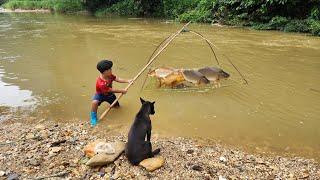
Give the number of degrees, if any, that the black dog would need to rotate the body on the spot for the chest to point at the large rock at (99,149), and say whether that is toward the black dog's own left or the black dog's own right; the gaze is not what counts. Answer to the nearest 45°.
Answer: approximately 90° to the black dog's own left

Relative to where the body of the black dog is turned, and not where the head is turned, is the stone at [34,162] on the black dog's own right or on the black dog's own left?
on the black dog's own left

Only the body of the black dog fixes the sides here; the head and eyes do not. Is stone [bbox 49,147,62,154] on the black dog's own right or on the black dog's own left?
on the black dog's own left

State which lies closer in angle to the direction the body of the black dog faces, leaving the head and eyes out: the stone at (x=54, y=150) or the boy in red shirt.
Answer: the boy in red shirt

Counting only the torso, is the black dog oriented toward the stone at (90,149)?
no

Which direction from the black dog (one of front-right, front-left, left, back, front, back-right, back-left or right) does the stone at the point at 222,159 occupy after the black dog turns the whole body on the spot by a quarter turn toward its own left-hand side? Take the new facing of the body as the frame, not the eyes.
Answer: back-right

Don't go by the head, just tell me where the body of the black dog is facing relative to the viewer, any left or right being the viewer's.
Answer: facing away from the viewer and to the right of the viewer

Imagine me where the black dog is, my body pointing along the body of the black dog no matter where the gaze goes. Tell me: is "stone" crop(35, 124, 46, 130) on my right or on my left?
on my left

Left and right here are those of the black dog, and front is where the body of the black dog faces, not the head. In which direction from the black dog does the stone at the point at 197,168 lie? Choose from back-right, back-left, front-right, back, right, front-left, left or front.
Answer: front-right

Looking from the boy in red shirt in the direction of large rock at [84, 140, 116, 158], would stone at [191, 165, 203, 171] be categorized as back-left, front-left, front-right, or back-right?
front-left

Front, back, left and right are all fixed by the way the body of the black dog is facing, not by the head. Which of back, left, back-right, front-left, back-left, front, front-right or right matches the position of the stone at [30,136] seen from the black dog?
left

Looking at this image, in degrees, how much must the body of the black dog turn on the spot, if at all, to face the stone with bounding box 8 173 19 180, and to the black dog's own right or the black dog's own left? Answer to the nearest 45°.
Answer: approximately 135° to the black dog's own left

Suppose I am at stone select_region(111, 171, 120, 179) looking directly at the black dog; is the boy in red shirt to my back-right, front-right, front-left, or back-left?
front-left
